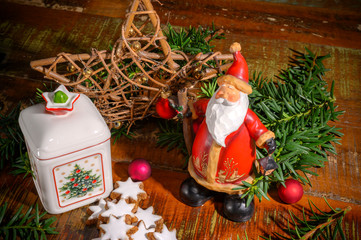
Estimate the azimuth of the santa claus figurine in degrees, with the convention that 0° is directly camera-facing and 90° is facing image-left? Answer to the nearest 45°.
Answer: approximately 45°
